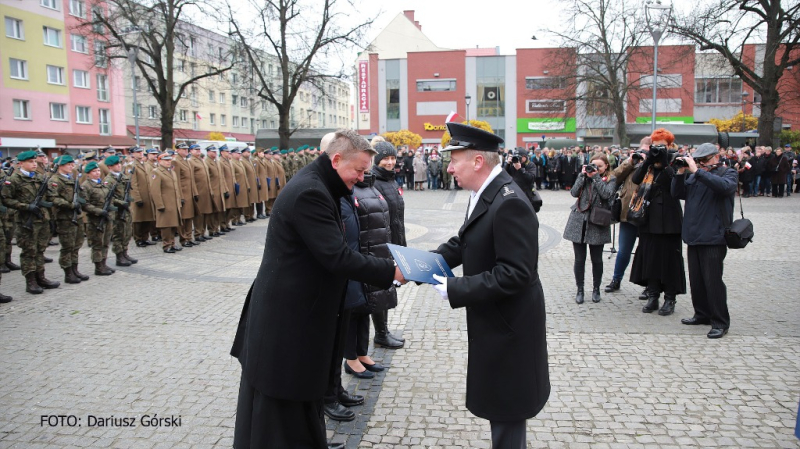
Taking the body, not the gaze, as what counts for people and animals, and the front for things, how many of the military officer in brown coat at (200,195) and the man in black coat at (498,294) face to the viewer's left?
1

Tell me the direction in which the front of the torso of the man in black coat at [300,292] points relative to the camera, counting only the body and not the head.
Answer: to the viewer's right

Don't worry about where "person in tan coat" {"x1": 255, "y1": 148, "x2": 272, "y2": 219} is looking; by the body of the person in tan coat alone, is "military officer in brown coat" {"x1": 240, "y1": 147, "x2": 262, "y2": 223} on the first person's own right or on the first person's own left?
on the first person's own right

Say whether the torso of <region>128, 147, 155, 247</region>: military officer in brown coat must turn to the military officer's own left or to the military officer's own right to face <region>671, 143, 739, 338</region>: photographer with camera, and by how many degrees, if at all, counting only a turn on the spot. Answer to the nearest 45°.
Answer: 0° — they already face them

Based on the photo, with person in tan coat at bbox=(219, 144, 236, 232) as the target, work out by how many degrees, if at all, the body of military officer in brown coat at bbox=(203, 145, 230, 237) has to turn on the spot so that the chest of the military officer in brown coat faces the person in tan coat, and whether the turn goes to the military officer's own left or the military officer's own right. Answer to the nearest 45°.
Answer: approximately 135° to the military officer's own left

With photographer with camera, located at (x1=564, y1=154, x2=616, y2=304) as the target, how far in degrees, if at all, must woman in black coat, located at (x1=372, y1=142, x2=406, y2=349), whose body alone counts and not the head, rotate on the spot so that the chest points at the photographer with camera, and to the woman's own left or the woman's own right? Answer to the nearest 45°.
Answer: approximately 90° to the woman's own left

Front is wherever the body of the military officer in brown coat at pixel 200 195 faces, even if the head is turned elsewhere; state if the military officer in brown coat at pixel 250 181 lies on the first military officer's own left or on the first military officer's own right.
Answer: on the first military officer's own left

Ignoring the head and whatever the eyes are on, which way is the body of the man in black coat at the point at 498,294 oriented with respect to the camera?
to the viewer's left
